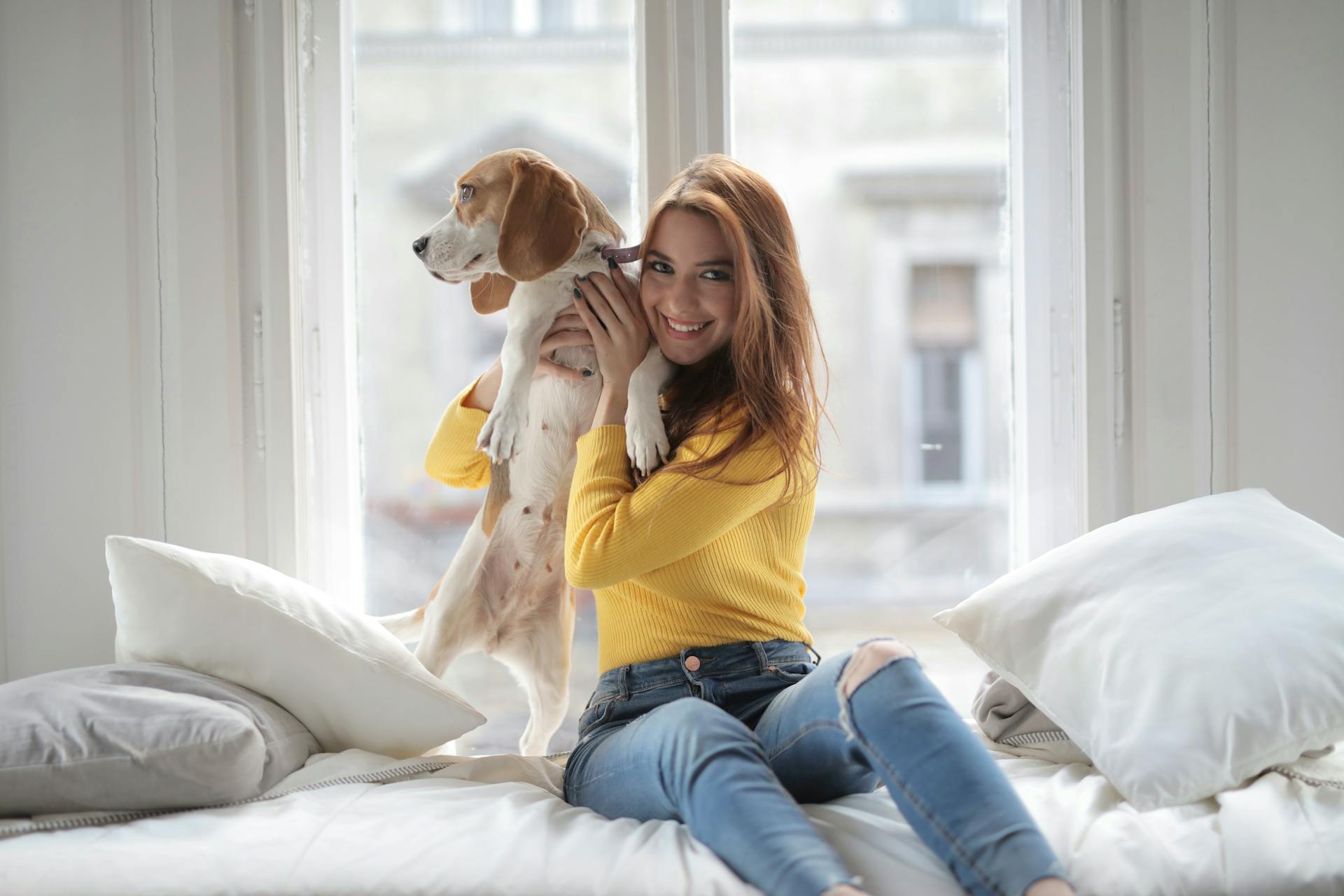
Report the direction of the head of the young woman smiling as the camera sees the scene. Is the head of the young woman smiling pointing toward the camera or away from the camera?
toward the camera

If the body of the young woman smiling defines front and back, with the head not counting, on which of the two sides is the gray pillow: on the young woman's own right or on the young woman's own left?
on the young woman's own right

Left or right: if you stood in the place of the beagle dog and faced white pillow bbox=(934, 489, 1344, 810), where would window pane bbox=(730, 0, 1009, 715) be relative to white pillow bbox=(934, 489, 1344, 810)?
left

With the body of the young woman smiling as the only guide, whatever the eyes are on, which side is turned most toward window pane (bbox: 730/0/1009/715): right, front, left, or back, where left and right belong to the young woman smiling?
back

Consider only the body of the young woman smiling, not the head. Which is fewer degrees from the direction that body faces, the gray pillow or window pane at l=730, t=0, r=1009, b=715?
the gray pillow

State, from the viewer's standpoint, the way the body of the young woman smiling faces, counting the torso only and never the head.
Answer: toward the camera

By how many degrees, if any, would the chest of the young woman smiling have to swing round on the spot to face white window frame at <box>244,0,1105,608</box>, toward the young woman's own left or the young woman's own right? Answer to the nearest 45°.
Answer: approximately 180°
